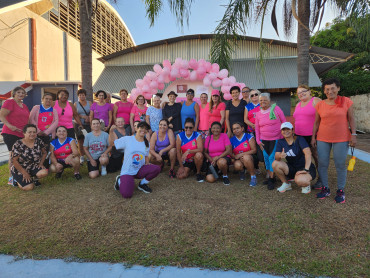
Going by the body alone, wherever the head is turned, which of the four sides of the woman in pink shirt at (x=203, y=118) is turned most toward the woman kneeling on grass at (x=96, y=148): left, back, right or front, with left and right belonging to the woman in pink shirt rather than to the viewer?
right

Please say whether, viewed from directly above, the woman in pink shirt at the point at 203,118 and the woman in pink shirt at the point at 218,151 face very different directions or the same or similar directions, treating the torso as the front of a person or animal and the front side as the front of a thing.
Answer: same or similar directions

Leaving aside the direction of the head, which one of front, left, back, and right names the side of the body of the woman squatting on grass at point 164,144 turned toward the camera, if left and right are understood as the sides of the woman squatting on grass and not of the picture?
front

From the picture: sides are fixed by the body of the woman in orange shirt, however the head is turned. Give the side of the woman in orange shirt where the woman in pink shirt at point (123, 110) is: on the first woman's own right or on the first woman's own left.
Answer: on the first woman's own right

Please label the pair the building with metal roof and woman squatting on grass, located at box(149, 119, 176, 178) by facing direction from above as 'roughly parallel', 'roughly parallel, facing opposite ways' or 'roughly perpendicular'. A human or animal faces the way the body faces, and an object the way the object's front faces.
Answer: roughly parallel

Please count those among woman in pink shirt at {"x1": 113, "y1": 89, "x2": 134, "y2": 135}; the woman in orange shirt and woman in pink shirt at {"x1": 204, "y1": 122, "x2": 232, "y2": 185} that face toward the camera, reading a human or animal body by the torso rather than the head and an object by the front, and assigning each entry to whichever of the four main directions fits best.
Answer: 3

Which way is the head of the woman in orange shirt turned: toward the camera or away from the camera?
toward the camera

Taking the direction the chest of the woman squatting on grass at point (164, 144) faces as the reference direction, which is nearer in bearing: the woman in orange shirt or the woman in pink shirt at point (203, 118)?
the woman in orange shirt

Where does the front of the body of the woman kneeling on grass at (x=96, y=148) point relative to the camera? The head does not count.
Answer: toward the camera

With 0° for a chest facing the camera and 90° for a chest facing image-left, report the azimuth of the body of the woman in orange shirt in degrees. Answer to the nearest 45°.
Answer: approximately 0°

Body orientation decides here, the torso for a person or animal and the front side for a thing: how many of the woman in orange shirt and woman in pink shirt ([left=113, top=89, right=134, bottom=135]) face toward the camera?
2

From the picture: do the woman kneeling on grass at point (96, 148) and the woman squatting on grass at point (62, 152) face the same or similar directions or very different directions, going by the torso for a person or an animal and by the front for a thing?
same or similar directions

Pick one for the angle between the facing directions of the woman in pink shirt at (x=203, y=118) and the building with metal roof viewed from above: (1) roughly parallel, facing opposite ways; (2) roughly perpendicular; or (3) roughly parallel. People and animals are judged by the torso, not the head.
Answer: roughly parallel

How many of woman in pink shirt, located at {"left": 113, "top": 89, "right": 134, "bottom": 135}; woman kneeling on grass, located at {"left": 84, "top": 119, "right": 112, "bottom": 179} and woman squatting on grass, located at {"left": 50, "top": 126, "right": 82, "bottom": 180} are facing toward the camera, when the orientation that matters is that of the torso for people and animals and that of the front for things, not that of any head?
3
